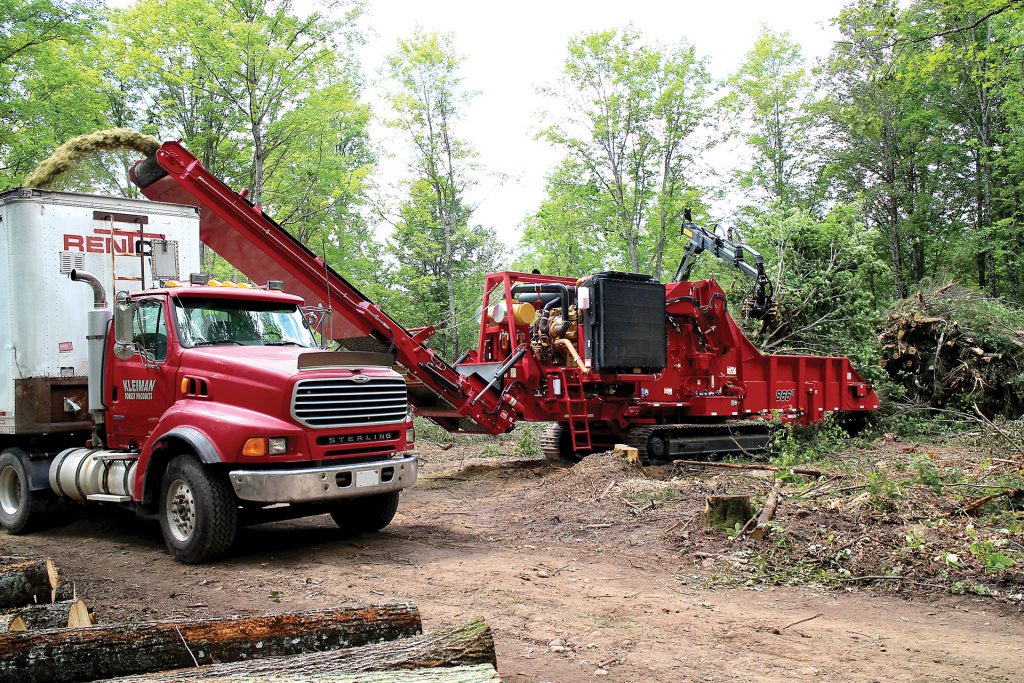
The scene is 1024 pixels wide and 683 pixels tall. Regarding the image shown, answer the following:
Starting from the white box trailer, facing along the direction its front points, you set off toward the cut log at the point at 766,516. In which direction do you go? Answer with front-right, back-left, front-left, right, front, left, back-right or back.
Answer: front

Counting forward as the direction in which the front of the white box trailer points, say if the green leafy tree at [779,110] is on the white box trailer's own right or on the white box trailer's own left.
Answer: on the white box trailer's own left

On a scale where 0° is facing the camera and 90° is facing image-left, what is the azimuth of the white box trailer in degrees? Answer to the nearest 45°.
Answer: approximately 315°

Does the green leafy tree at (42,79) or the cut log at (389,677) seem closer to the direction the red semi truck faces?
the cut log

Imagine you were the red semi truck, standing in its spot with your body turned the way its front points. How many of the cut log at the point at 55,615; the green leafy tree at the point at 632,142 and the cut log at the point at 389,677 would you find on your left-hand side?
1

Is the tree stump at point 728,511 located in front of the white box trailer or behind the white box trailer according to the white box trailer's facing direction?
in front

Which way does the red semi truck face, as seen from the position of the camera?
facing the viewer and to the right of the viewer

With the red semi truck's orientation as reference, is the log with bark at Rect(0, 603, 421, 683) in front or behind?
in front

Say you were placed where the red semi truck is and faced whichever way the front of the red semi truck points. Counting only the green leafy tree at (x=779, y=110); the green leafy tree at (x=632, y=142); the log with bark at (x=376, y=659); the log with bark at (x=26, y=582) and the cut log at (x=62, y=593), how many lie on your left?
2

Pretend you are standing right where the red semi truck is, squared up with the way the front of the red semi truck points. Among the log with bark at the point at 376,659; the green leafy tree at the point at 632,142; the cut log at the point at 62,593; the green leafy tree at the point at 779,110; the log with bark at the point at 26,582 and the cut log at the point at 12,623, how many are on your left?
2

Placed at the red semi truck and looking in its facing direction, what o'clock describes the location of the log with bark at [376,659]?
The log with bark is roughly at 1 o'clock from the red semi truck.

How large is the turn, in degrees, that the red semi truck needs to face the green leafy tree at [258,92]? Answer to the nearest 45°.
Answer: approximately 135° to its left

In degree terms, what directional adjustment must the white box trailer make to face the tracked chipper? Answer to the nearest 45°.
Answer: approximately 45° to its left

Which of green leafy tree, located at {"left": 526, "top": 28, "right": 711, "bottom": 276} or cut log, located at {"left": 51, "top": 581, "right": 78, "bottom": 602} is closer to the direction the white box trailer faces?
the cut log

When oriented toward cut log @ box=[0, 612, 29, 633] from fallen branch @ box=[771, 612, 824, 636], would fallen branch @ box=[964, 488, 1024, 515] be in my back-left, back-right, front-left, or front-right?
back-right
